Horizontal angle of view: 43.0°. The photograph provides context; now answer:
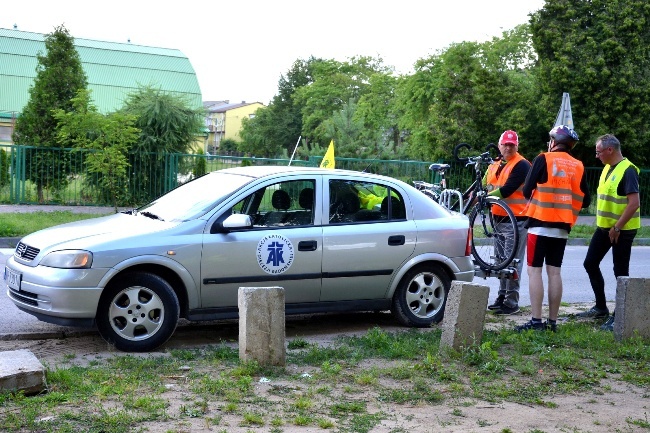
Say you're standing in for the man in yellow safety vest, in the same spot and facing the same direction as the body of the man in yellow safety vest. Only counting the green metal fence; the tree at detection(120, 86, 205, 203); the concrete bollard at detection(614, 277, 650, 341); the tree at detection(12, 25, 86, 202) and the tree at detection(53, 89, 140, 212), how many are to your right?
4

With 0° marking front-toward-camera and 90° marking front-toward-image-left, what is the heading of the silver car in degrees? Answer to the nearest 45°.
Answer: approximately 45°

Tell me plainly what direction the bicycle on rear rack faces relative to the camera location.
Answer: facing the viewer and to the right of the viewer

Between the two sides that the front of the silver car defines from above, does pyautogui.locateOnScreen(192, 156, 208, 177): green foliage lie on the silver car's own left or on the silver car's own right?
on the silver car's own right

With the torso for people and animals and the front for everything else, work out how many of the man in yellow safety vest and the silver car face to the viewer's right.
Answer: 0

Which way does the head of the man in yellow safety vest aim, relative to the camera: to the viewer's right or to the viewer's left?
to the viewer's left

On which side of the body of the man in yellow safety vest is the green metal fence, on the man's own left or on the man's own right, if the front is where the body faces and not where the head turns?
on the man's own right

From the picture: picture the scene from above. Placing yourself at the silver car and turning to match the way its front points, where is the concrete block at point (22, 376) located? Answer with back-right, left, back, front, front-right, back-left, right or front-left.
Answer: front

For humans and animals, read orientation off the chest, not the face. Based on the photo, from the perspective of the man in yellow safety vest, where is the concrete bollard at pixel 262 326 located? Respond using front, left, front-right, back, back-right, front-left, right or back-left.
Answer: front

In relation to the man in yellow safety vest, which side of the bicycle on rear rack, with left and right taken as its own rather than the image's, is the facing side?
front

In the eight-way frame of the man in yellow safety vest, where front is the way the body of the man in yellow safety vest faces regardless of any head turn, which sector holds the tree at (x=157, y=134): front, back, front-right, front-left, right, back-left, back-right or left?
right

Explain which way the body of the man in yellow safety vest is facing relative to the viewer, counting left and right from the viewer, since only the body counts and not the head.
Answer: facing the viewer and to the left of the viewer
